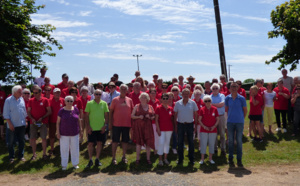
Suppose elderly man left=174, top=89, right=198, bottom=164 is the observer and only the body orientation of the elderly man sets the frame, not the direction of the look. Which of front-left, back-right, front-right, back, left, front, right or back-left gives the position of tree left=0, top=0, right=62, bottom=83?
back-right

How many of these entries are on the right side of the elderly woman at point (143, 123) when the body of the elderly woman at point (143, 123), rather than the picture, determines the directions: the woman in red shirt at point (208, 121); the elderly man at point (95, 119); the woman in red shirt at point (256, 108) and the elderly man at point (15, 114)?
2

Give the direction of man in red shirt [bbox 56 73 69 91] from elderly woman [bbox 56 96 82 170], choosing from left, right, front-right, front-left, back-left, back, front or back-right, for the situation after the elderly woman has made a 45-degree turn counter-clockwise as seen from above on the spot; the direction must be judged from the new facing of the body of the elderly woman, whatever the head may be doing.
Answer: back-left

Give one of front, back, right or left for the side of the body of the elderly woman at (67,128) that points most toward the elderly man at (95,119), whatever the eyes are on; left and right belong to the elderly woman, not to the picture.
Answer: left

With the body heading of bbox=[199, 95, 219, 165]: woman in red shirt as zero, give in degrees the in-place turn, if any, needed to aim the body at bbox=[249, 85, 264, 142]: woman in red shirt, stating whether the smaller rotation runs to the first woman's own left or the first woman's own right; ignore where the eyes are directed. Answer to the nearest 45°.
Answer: approximately 135° to the first woman's own left

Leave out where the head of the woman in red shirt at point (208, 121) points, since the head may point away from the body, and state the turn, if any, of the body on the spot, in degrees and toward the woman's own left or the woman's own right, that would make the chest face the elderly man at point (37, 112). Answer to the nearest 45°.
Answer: approximately 90° to the woman's own right

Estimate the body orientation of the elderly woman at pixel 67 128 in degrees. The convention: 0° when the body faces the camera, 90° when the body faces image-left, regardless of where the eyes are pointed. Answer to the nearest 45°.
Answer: approximately 0°
